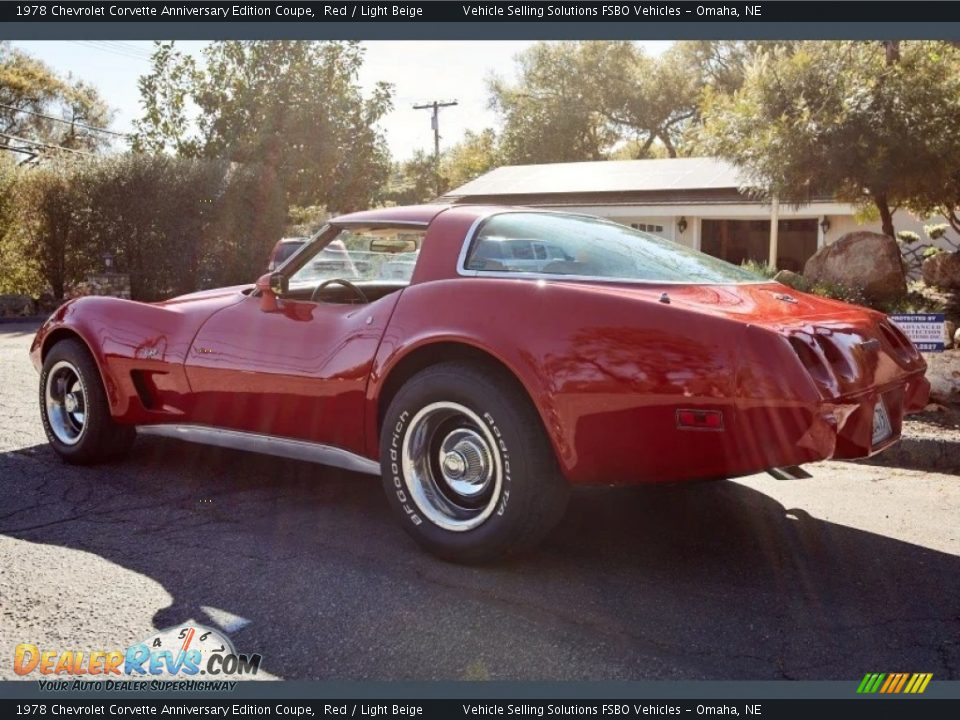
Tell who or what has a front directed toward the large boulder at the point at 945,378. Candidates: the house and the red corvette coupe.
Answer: the house

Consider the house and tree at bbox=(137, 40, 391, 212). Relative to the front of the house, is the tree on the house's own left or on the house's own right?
on the house's own right

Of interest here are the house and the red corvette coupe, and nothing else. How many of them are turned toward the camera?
1

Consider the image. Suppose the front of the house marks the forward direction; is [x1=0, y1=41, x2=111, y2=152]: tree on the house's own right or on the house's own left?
on the house's own right

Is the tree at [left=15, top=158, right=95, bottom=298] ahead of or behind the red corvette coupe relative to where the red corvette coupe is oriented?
ahead

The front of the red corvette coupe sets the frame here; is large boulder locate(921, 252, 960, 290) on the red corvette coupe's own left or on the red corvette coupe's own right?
on the red corvette coupe's own right

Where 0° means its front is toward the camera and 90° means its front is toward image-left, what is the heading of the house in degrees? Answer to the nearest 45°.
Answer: approximately 0°

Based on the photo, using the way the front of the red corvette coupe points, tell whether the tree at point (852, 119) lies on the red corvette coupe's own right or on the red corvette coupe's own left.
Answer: on the red corvette coupe's own right

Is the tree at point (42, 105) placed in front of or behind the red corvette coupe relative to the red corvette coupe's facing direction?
in front

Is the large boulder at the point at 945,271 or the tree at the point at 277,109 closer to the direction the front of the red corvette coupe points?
the tree

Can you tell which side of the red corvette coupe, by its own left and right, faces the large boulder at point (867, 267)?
right

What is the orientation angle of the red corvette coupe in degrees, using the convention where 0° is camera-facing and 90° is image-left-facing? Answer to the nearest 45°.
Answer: approximately 135°

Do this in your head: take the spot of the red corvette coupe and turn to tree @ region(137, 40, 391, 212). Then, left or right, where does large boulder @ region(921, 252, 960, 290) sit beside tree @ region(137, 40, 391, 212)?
right
